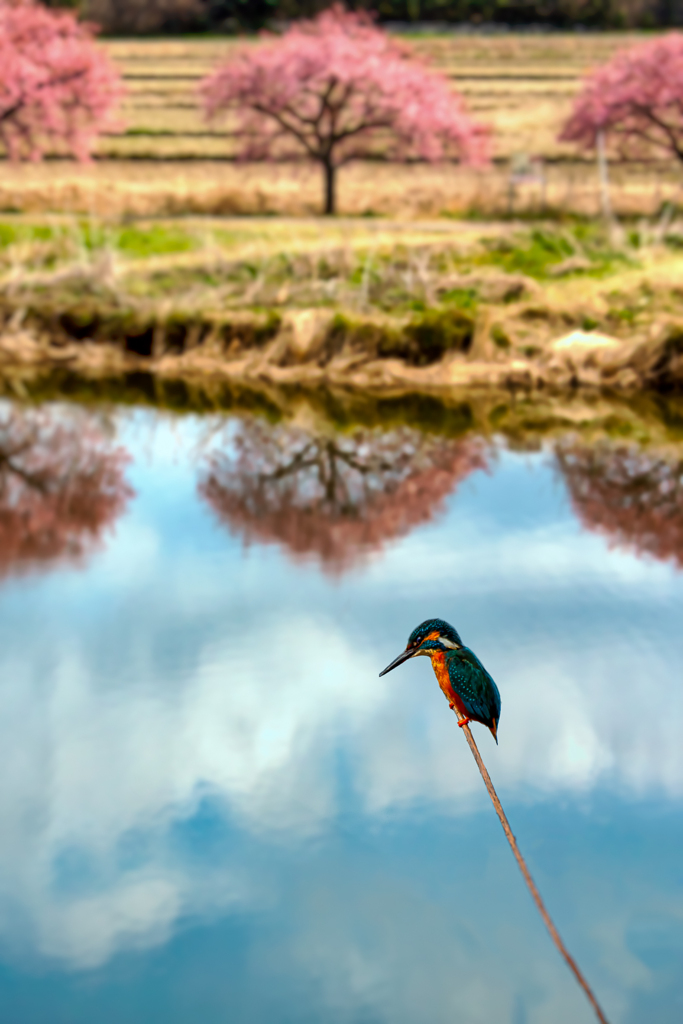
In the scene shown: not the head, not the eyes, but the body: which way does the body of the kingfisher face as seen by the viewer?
to the viewer's left

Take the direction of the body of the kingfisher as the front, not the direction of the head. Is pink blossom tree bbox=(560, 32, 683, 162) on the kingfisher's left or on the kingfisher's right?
on the kingfisher's right

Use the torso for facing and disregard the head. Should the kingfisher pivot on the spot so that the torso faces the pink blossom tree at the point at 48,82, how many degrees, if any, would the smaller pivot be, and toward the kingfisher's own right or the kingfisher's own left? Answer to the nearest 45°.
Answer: approximately 90° to the kingfisher's own right

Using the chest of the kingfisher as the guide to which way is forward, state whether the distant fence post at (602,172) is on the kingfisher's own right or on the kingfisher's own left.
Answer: on the kingfisher's own right

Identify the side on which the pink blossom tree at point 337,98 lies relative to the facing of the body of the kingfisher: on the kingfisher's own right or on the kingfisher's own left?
on the kingfisher's own right

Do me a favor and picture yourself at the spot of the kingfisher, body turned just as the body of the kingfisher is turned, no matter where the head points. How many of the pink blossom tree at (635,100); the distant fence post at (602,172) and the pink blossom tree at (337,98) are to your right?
3
